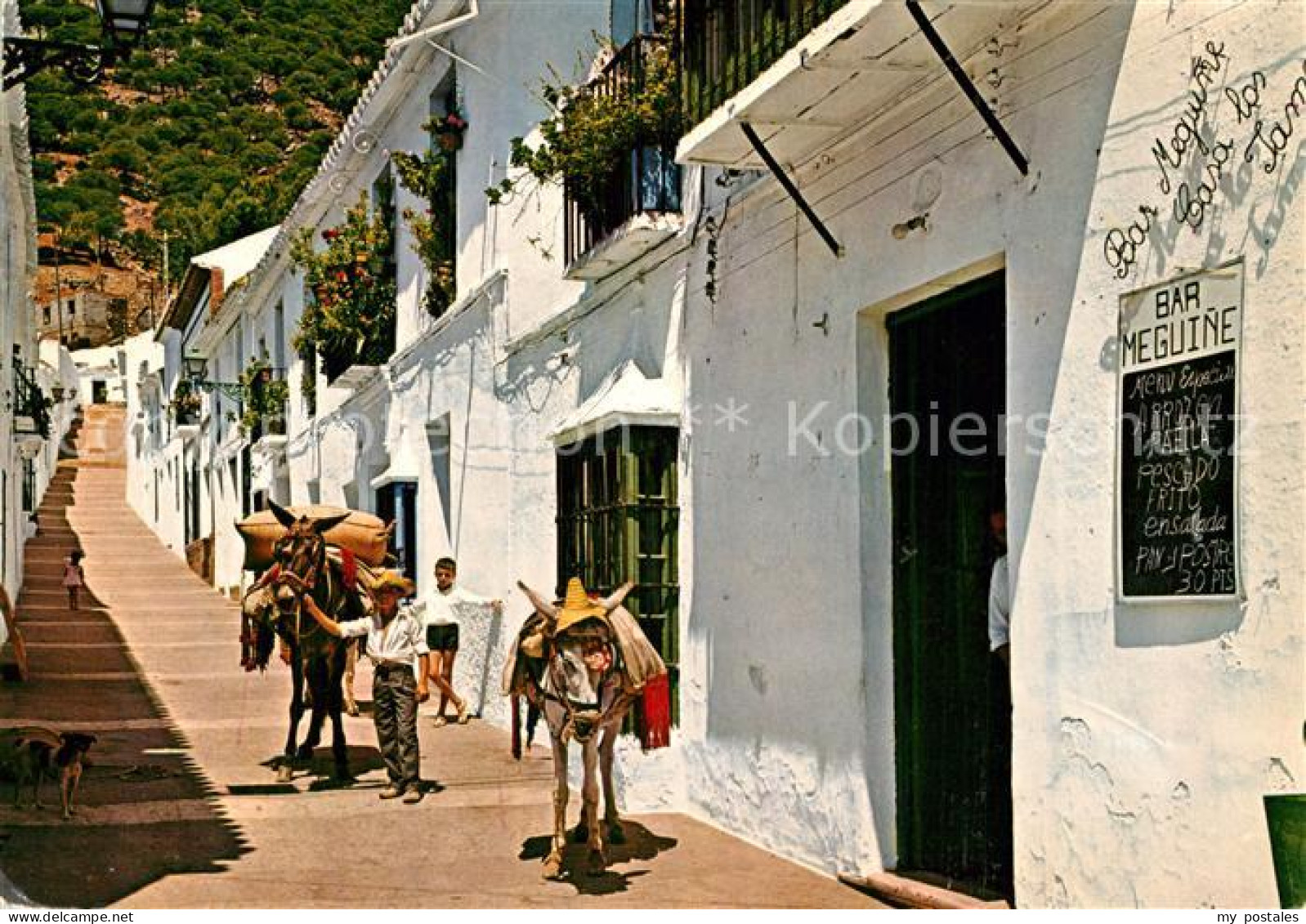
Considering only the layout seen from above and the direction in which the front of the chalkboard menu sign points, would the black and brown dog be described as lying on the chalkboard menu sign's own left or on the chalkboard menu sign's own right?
on the chalkboard menu sign's own right

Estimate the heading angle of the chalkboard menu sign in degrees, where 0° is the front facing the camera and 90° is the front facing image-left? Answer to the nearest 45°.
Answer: approximately 45°

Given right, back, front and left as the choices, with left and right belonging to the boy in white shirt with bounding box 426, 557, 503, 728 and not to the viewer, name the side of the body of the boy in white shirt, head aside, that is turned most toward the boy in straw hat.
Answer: front

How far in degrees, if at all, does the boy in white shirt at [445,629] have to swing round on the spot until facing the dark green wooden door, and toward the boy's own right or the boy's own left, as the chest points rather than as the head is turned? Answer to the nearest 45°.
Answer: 0° — they already face it

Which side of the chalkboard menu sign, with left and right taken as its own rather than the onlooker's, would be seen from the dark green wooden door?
right

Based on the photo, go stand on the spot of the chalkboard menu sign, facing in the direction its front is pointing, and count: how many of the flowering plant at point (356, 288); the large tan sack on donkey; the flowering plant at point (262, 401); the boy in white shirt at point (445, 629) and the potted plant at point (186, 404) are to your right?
5

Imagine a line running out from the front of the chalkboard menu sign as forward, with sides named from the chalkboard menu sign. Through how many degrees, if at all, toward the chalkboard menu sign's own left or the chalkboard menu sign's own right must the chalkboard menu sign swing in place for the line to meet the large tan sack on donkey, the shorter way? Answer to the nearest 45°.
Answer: approximately 90° to the chalkboard menu sign's own right

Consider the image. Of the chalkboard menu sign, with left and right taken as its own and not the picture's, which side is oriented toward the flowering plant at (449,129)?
right
